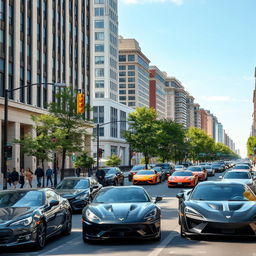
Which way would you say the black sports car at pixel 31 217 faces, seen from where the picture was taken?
facing the viewer and to the left of the viewer

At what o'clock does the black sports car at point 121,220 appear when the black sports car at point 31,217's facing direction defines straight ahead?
the black sports car at point 121,220 is roughly at 8 o'clock from the black sports car at point 31,217.

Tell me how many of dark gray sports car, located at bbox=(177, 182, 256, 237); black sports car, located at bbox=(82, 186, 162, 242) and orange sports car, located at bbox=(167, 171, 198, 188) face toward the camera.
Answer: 3

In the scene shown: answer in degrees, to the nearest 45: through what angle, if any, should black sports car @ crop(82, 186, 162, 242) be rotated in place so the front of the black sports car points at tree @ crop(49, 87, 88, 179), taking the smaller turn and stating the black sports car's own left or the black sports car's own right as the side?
approximately 180°

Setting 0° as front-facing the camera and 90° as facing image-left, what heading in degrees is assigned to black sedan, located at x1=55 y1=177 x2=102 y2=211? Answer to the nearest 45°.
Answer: approximately 45°

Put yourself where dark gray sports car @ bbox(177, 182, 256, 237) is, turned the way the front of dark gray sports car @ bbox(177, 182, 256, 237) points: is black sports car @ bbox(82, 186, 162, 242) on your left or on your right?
on your right

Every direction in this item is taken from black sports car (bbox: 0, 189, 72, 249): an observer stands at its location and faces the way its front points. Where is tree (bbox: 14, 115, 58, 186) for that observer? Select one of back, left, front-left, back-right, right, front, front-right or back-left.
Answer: back-right

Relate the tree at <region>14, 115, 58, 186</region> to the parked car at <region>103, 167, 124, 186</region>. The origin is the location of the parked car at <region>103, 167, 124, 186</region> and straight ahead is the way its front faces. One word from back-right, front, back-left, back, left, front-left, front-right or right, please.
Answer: right

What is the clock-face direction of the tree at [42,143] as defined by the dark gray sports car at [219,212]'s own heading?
The tree is roughly at 5 o'clock from the dark gray sports car.

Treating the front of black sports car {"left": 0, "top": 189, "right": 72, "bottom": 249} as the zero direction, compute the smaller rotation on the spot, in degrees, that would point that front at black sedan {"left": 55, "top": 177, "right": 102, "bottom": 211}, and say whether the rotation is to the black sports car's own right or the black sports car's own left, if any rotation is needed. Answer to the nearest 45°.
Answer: approximately 135° to the black sports car's own right

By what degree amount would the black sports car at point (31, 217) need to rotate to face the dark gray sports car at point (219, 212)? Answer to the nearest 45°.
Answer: approximately 135° to its left

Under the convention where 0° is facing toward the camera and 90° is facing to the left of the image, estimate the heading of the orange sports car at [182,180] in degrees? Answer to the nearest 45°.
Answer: approximately 0°
